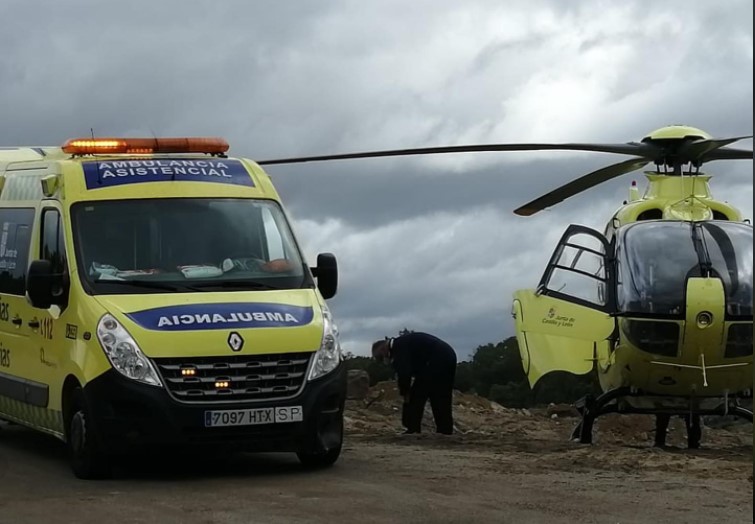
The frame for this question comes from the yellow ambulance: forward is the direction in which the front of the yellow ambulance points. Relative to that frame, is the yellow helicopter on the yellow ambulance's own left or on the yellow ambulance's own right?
on the yellow ambulance's own left

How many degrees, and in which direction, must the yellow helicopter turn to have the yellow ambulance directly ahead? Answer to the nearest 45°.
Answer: approximately 45° to its right

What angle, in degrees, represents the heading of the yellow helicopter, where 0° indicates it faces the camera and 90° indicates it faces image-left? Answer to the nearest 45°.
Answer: approximately 0°

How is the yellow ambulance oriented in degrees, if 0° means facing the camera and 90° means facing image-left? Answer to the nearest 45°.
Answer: approximately 315°
